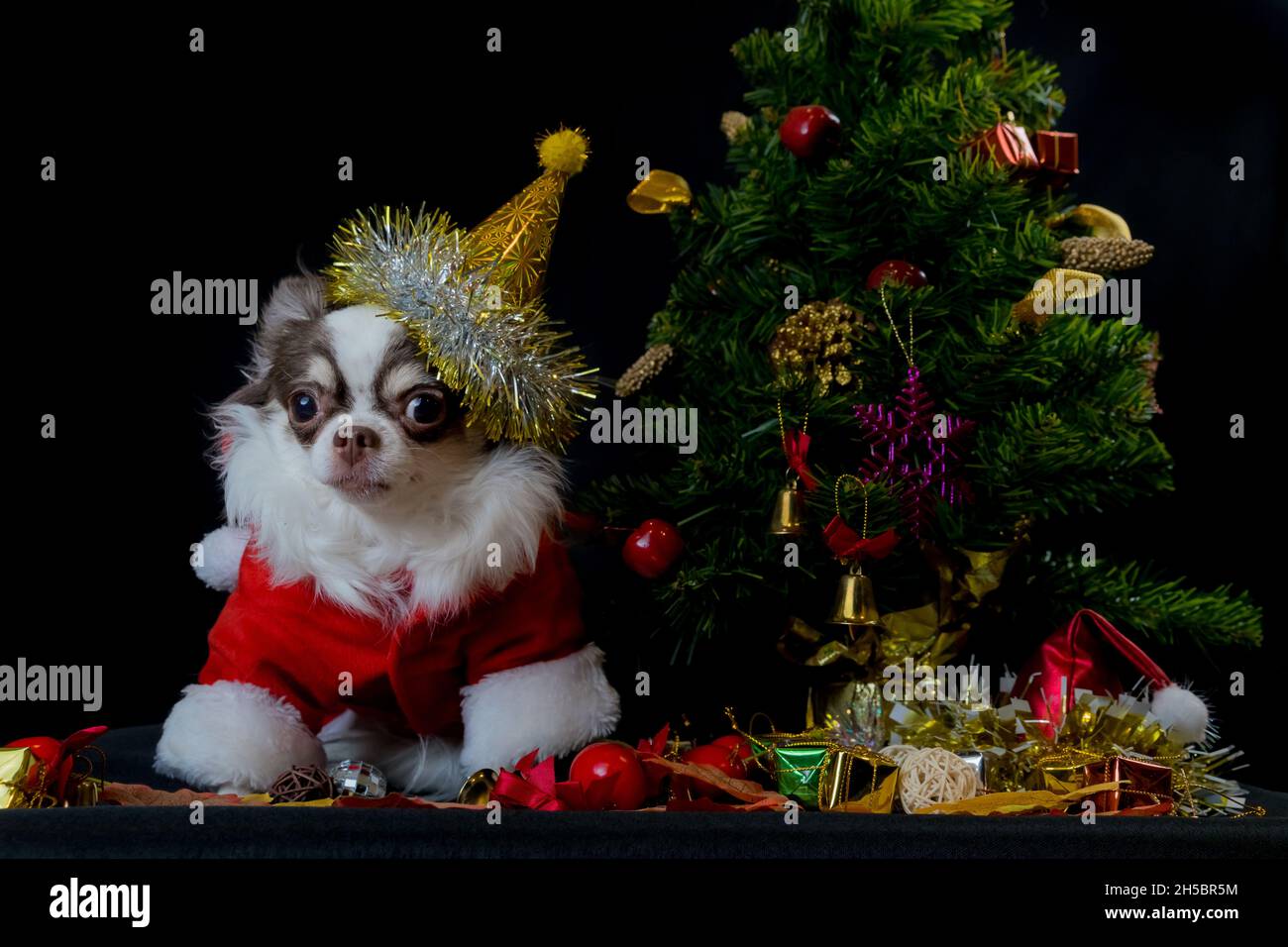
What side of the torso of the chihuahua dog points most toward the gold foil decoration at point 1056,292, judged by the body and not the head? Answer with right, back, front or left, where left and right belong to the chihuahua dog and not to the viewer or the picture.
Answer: left

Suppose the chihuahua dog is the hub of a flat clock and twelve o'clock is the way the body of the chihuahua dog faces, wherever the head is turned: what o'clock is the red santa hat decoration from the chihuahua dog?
The red santa hat decoration is roughly at 9 o'clock from the chihuahua dog.

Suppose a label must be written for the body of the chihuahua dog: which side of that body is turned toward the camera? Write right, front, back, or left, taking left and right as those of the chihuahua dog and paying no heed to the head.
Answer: front

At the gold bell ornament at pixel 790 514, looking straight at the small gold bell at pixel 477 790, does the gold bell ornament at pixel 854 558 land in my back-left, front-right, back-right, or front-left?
back-left
